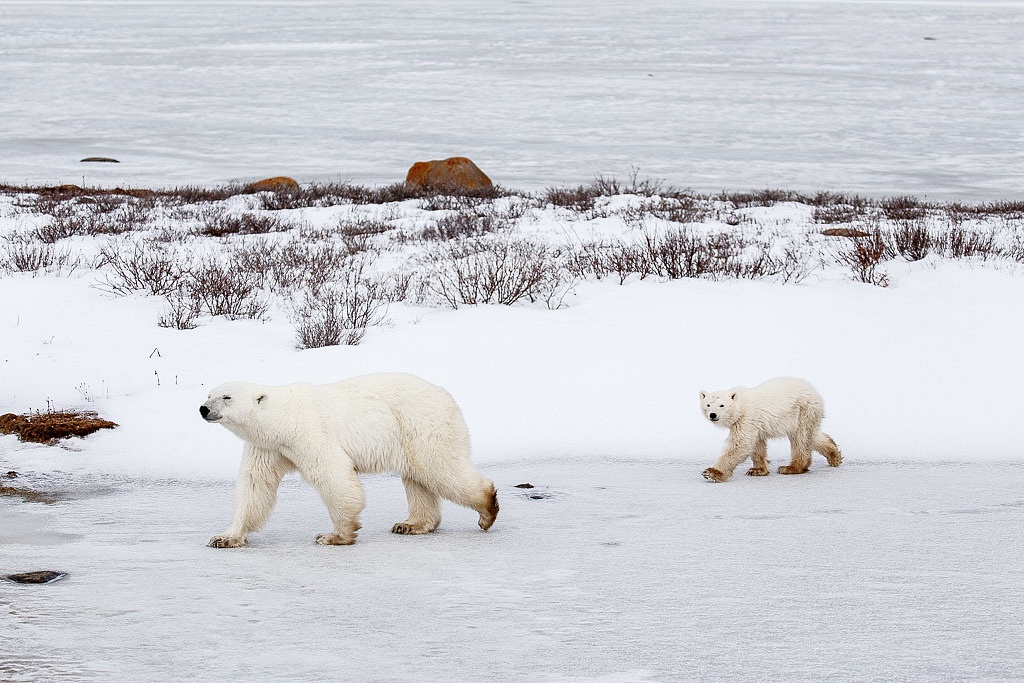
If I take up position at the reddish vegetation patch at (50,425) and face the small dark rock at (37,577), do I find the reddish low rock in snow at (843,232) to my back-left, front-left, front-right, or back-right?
back-left

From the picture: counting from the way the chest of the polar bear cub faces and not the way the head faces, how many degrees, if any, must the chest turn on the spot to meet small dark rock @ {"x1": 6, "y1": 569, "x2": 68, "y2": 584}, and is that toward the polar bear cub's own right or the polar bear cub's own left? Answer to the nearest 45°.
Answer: approximately 45° to the polar bear cub's own left

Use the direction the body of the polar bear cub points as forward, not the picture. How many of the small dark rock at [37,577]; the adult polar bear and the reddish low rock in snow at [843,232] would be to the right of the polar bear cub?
1

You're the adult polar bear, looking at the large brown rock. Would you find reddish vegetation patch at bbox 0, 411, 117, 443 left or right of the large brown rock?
left

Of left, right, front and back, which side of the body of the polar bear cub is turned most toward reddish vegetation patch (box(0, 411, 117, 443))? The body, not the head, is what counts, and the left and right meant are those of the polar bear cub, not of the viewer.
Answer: front

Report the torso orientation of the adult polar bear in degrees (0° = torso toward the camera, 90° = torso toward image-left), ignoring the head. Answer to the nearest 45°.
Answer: approximately 90°

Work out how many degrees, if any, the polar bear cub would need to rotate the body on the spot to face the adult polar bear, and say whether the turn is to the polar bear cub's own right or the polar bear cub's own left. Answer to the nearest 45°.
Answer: approximately 45° to the polar bear cub's own left

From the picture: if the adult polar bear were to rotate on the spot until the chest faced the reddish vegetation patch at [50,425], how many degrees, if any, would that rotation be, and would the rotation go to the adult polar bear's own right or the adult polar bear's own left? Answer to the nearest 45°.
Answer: approximately 45° to the adult polar bear's own right

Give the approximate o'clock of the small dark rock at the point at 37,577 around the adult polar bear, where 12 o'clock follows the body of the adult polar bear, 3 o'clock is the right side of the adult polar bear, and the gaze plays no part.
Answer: The small dark rock is roughly at 11 o'clock from the adult polar bear.

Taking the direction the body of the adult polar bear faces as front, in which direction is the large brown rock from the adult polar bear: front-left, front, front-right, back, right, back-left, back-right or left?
right

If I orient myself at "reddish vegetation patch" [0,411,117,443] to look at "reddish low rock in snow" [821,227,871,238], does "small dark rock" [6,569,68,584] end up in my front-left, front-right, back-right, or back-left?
back-right

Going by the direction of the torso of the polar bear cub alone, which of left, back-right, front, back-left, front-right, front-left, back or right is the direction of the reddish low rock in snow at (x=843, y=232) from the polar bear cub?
right

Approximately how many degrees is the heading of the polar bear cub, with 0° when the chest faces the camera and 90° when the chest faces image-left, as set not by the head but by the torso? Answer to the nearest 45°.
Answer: approximately 90°
